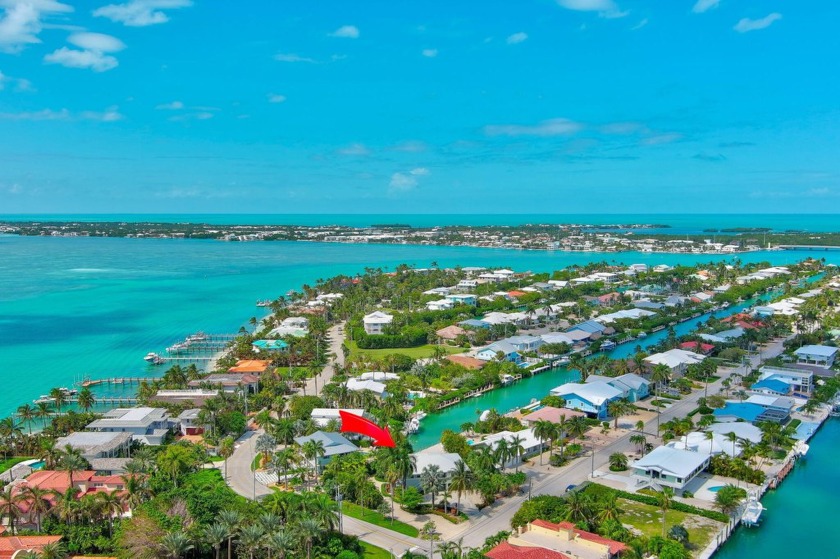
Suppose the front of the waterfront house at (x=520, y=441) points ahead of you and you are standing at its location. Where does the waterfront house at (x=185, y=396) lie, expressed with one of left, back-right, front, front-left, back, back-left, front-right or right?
back-right

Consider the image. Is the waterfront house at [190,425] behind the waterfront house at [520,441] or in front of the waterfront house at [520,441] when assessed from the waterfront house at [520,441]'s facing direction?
behind

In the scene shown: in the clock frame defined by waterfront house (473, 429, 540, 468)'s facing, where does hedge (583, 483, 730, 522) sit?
The hedge is roughly at 12 o'clock from the waterfront house.

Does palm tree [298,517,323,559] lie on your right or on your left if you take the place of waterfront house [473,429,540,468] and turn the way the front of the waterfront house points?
on your right

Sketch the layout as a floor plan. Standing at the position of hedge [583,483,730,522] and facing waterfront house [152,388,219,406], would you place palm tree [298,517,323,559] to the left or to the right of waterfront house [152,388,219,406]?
left

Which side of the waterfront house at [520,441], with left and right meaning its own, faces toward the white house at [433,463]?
right

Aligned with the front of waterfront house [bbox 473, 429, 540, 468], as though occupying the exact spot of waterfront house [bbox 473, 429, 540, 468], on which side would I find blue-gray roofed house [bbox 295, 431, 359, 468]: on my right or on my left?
on my right

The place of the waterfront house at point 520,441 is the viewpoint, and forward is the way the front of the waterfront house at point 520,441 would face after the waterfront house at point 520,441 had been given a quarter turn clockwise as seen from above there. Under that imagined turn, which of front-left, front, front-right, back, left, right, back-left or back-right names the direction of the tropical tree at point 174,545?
front

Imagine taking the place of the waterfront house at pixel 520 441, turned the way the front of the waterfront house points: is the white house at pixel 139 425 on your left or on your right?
on your right

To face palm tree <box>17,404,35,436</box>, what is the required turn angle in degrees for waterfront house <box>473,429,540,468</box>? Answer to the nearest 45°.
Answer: approximately 135° to its right

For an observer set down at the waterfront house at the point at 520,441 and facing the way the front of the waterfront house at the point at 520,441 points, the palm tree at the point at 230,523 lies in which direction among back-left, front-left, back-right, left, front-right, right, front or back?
right

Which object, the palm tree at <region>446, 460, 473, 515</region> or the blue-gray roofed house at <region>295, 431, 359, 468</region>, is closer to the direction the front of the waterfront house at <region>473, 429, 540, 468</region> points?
the palm tree

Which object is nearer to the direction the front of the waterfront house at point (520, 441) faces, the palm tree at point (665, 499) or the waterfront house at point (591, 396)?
the palm tree

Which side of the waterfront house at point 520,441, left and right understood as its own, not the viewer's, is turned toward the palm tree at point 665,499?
front

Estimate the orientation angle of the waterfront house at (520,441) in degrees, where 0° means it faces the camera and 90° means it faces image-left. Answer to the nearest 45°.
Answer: approximately 315°

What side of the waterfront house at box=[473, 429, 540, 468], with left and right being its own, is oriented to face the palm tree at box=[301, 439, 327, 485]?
right

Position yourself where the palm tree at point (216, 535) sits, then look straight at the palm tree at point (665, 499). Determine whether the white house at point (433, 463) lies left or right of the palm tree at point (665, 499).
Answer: left

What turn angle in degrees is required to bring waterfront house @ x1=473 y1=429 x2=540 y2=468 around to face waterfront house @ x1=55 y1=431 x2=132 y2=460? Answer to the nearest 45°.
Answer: approximately 135° to its right
